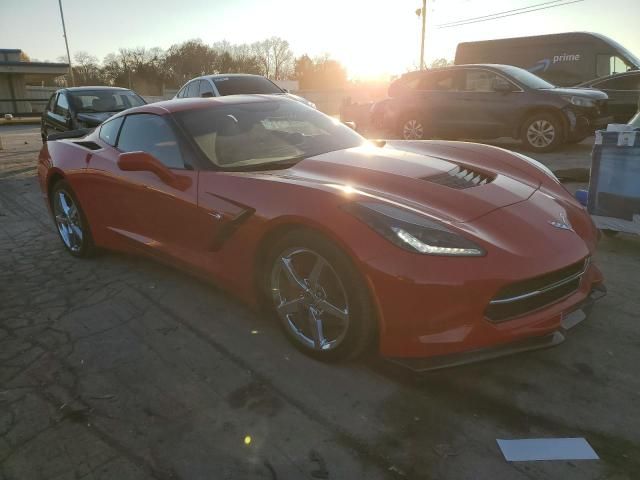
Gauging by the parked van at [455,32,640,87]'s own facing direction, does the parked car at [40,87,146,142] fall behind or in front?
behind

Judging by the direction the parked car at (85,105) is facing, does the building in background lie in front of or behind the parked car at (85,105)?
behind

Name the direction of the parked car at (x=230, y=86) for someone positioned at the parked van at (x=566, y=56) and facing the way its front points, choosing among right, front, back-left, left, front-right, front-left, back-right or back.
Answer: back-right

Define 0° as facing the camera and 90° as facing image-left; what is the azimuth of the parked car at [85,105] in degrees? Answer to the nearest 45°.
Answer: approximately 315°

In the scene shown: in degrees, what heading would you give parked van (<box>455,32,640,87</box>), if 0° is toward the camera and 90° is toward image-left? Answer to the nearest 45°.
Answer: approximately 270°

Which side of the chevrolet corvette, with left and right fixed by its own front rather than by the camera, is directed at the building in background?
back

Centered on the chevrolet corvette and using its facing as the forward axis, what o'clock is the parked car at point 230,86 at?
The parked car is roughly at 7 o'clock from the chevrolet corvette.
